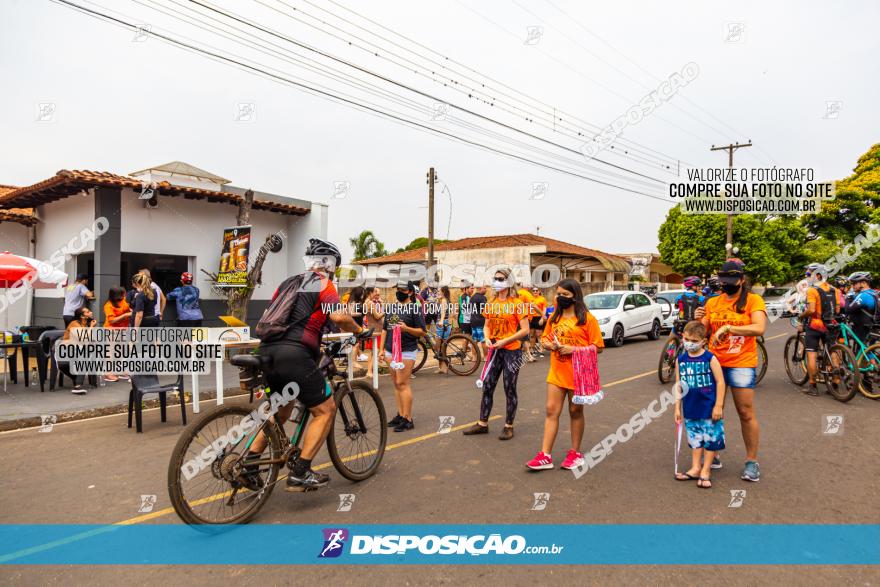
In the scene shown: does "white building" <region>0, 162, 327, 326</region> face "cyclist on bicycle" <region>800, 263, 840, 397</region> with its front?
yes

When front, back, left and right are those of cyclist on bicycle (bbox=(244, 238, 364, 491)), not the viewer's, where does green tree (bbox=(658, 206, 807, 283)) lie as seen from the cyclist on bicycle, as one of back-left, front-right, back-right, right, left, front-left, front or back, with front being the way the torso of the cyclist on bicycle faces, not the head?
front

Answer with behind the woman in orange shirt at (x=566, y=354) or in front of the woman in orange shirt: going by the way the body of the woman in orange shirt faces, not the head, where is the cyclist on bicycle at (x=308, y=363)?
in front

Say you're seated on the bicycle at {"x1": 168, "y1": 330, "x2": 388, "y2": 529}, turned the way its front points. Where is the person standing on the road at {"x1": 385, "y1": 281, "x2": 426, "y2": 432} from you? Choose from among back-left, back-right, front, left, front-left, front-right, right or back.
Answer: front

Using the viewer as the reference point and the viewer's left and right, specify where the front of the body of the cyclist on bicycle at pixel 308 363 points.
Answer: facing away from the viewer and to the right of the viewer

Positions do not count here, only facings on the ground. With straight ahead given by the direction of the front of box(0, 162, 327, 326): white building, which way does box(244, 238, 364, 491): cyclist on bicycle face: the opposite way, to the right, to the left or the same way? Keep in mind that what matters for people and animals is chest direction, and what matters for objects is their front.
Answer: to the left

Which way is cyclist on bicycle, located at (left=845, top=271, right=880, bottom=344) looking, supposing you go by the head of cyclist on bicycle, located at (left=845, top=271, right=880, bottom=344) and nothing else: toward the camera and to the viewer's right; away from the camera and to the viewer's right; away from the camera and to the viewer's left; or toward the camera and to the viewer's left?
toward the camera and to the viewer's left

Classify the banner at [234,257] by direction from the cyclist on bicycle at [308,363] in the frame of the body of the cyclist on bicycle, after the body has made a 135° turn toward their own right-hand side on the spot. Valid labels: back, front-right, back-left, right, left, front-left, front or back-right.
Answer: back

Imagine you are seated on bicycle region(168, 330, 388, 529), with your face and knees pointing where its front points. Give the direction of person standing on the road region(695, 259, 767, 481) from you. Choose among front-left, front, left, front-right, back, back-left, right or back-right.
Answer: front-right

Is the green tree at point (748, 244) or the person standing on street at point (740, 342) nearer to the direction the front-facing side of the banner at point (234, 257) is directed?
the person standing on street

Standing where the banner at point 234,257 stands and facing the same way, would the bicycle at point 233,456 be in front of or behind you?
in front
